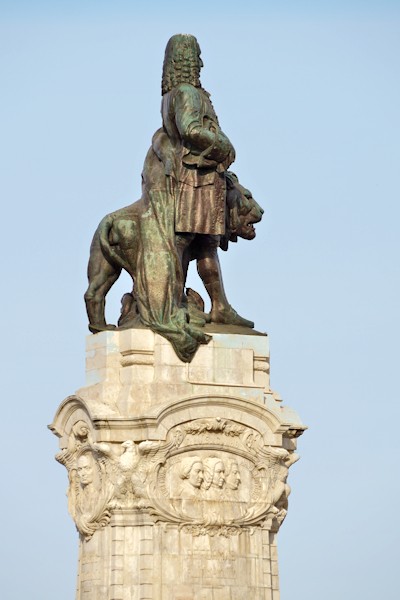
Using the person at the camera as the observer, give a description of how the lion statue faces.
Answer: facing to the right of the viewer
